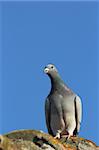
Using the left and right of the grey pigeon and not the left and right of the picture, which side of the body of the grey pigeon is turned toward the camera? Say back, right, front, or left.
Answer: front
